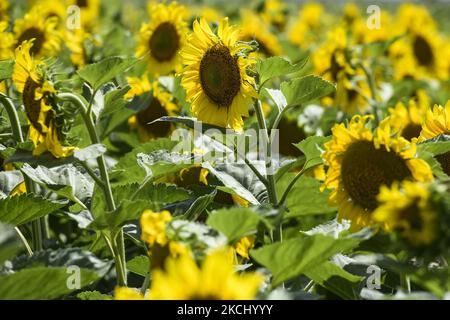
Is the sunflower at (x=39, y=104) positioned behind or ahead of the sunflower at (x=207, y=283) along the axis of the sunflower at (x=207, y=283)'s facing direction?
behind

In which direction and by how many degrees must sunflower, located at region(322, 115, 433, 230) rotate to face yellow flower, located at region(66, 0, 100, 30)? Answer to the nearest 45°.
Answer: approximately 135° to its right

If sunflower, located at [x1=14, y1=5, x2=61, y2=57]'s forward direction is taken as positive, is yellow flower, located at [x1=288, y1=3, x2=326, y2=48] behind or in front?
behind

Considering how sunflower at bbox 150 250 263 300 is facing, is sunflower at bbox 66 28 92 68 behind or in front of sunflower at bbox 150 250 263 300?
behind

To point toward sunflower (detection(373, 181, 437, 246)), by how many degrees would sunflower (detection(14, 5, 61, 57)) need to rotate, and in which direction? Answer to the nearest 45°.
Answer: approximately 45° to its left

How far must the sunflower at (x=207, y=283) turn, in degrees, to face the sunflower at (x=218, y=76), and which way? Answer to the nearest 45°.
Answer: approximately 180°

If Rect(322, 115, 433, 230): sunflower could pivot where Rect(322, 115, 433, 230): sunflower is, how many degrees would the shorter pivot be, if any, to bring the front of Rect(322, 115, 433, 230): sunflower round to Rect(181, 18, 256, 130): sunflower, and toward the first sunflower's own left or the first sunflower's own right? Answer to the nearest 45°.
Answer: approximately 135° to the first sunflower's own right

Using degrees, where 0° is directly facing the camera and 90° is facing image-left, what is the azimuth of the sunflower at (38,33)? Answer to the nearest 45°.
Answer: approximately 45°

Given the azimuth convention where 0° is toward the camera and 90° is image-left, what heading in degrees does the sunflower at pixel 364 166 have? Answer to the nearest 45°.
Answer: approximately 0°

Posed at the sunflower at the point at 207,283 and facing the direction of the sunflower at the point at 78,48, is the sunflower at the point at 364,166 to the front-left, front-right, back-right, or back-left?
front-right

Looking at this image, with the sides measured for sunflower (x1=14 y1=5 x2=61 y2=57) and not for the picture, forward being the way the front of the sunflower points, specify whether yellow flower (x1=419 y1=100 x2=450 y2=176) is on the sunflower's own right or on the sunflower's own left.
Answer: on the sunflower's own left

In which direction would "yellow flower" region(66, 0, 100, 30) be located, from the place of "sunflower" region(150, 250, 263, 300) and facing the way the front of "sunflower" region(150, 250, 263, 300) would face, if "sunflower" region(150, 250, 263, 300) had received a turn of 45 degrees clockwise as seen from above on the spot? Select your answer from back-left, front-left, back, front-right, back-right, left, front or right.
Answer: back-right

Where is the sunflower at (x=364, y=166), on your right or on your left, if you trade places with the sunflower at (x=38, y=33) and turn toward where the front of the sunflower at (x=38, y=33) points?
on your left

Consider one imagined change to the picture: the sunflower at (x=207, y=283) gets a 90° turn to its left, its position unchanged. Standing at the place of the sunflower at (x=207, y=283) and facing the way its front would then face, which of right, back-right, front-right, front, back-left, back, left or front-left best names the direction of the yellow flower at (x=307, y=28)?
left

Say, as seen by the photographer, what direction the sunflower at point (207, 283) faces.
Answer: facing the viewer

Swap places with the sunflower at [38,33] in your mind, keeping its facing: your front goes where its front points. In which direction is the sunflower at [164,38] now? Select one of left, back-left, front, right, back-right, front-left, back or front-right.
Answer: back-left

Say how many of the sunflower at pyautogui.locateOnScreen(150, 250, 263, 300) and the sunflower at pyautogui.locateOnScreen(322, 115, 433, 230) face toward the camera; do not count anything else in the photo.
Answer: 2
